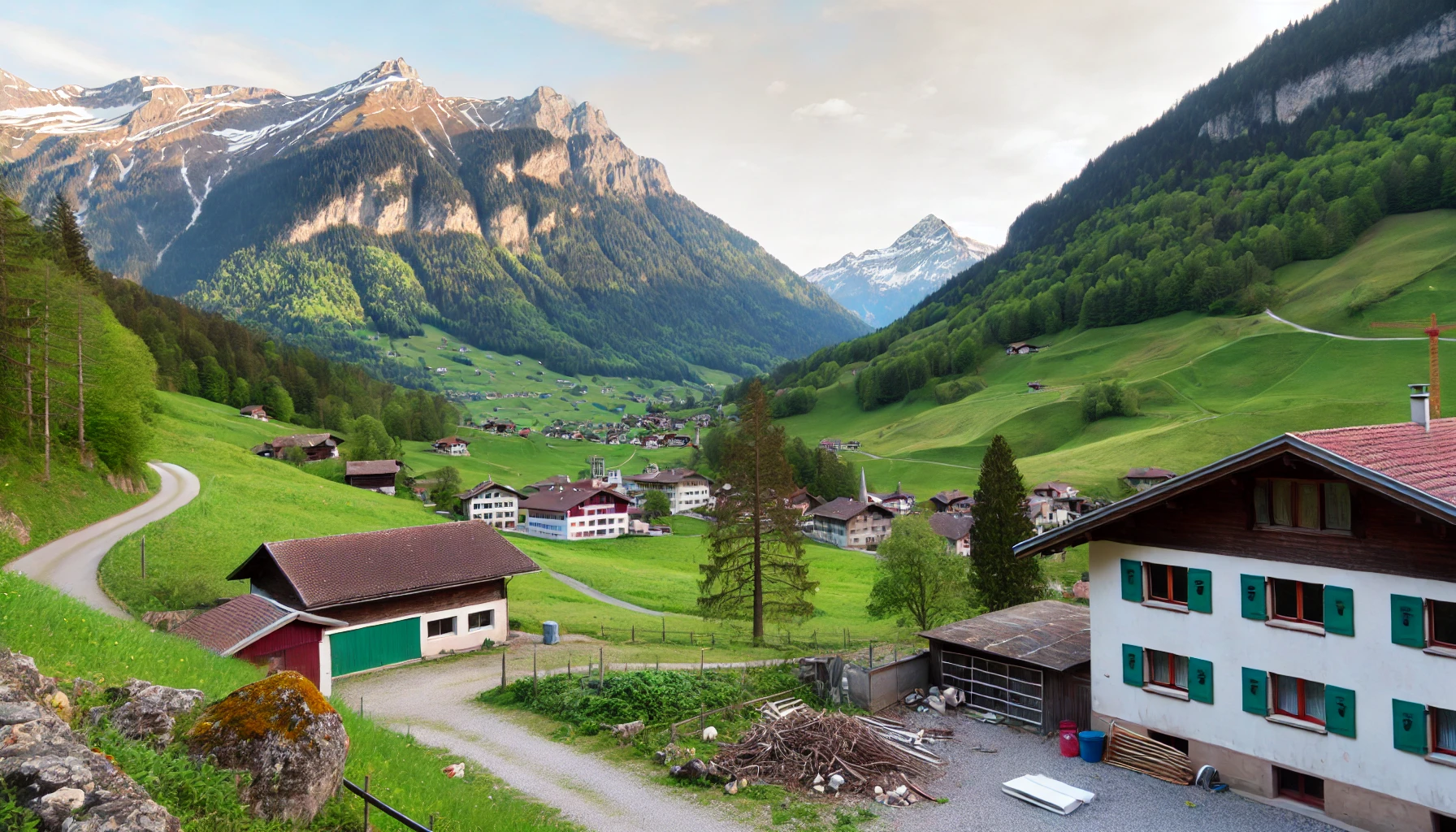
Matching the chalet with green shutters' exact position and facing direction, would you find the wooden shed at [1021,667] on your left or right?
on your right

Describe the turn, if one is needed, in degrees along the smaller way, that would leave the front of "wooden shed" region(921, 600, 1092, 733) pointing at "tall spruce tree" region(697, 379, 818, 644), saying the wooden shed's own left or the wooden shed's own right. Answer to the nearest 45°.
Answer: approximately 90° to the wooden shed's own right

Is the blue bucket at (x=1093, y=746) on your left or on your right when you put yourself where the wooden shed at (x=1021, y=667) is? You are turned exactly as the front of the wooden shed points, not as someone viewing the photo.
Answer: on your left

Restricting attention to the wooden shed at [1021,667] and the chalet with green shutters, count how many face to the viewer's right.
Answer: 0

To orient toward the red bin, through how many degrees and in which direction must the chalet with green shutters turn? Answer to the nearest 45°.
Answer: approximately 45° to its right

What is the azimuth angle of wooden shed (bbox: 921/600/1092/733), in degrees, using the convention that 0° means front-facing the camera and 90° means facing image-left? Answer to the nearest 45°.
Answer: approximately 45°

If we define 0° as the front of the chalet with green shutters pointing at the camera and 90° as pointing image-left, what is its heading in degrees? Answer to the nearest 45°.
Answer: approximately 45°

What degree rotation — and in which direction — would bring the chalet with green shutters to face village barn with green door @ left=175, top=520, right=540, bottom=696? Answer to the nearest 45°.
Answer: approximately 45° to its right

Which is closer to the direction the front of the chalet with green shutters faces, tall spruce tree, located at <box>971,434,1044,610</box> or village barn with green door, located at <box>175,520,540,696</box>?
the village barn with green door
